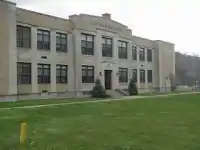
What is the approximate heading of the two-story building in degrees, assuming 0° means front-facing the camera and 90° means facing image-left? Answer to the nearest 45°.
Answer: approximately 315°
